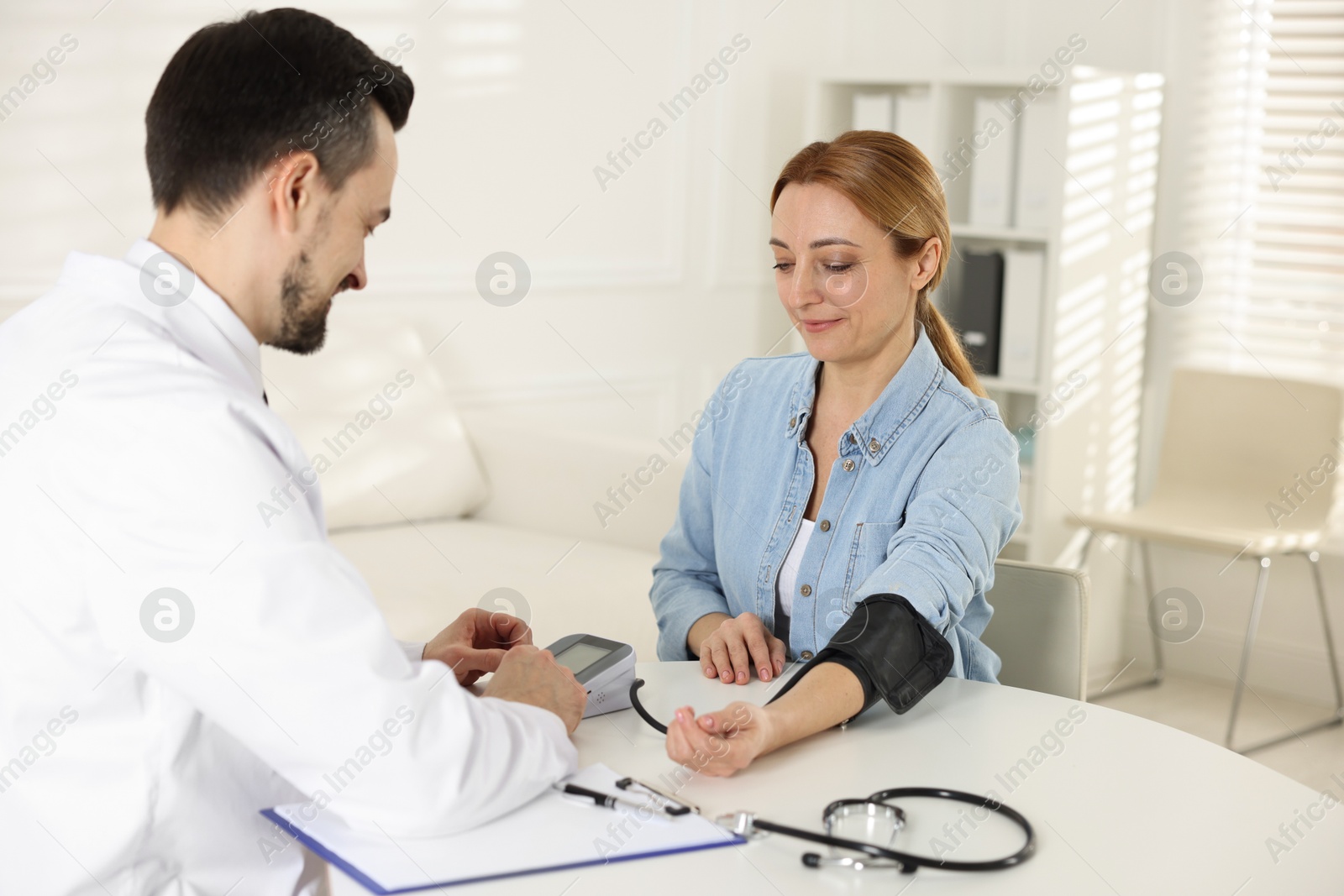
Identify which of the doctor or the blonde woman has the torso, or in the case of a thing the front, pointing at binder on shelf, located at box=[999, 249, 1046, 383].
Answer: the doctor

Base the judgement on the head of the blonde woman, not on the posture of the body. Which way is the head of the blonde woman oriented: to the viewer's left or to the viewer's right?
to the viewer's left

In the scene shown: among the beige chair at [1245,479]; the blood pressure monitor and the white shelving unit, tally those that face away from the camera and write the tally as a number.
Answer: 0

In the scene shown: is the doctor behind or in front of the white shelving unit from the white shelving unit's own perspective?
in front

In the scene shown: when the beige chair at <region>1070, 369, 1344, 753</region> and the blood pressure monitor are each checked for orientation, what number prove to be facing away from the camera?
0

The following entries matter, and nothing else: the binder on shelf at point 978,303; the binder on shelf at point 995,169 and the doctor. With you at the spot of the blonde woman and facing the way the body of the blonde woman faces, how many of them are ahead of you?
1

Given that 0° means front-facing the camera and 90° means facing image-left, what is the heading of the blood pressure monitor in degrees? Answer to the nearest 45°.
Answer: approximately 45°

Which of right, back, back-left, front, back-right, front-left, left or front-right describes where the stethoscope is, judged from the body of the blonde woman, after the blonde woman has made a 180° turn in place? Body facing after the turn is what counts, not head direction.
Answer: back-right

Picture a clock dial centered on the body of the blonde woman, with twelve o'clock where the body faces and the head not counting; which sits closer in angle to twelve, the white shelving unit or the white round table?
the white round table

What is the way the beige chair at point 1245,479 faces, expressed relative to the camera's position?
facing the viewer and to the left of the viewer

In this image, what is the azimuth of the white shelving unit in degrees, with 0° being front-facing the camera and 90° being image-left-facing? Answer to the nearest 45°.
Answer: approximately 45°

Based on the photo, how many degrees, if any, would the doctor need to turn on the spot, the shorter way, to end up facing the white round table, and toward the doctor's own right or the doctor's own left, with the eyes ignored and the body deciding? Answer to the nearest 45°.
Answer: approximately 45° to the doctor's own right

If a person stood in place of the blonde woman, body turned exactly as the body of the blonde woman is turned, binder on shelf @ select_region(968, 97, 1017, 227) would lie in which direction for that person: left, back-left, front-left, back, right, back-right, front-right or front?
back-right

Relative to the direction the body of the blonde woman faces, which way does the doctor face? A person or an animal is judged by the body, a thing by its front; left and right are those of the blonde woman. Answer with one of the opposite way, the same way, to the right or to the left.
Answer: the opposite way

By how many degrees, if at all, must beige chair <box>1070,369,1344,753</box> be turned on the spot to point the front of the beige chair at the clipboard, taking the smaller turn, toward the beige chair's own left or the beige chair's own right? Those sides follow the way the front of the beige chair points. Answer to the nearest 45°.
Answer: approximately 45° to the beige chair's own left
